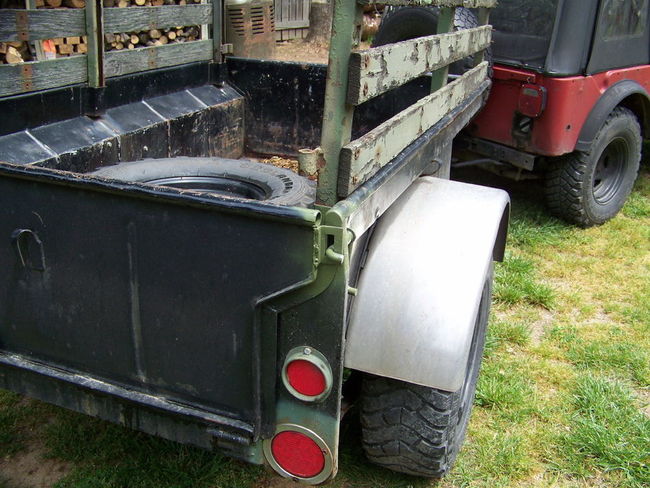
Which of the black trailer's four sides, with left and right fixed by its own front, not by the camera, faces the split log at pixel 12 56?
left

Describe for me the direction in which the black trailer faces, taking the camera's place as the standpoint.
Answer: facing away from the viewer and to the right of the viewer

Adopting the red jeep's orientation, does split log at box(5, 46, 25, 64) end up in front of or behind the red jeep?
behind

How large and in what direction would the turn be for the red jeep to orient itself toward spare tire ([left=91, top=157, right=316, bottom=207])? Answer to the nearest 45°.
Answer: approximately 180°

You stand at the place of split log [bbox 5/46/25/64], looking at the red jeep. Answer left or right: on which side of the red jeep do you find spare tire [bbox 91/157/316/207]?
right

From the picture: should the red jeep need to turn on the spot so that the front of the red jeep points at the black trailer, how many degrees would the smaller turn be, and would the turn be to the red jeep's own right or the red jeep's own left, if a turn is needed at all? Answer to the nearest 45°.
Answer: approximately 135° to the red jeep's own right

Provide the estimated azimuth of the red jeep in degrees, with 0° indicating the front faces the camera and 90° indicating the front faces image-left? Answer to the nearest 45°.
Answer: approximately 225°
